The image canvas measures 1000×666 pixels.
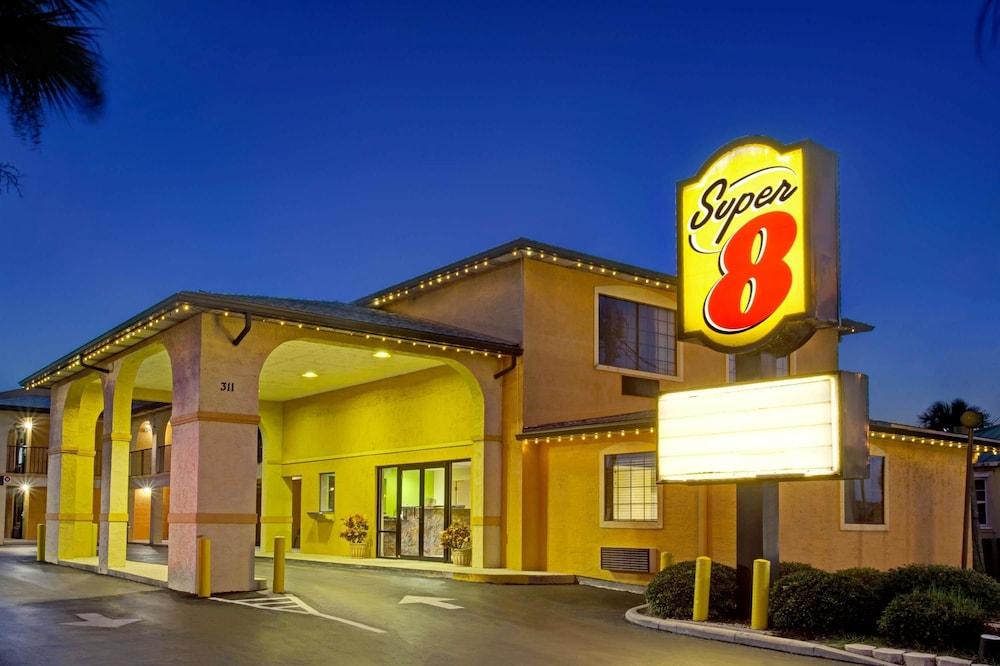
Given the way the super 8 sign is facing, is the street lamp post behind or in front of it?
behind

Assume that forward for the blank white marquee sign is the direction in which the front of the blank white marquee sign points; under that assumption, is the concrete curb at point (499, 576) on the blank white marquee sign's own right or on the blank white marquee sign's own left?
on the blank white marquee sign's own right

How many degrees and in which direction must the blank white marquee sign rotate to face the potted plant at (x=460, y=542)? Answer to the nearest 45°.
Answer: approximately 90° to its right

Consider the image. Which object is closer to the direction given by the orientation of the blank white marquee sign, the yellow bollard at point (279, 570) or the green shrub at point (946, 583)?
the yellow bollard

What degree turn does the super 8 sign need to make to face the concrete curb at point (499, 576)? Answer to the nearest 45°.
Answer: approximately 90° to its right

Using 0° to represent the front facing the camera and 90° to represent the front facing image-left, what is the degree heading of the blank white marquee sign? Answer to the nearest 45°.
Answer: approximately 45°
